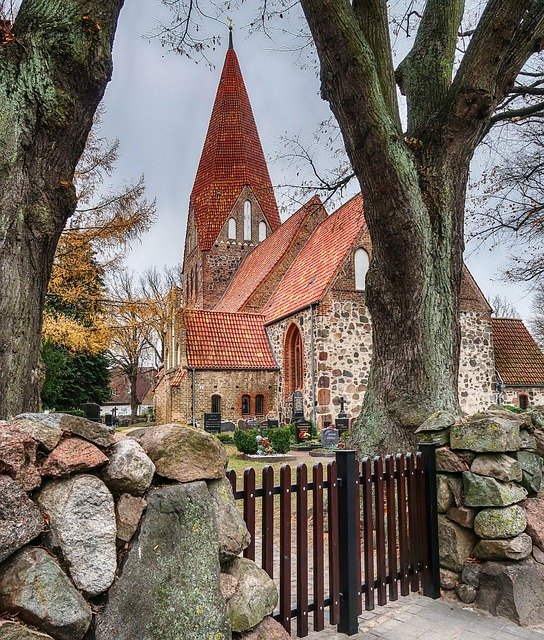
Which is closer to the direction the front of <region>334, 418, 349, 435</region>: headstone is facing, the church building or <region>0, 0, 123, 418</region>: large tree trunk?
the large tree trunk

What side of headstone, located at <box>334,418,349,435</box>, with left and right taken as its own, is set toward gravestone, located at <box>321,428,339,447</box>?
front

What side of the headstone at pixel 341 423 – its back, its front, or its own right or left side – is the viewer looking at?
front

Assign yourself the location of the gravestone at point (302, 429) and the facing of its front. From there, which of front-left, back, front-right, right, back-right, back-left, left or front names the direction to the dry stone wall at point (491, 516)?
front

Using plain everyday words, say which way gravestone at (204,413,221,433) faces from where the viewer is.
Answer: facing the viewer

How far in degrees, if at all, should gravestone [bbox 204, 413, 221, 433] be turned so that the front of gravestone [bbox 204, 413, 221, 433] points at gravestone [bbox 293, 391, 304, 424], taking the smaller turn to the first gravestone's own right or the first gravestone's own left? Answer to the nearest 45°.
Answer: approximately 90° to the first gravestone's own left

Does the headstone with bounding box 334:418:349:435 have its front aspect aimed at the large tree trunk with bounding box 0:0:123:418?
yes

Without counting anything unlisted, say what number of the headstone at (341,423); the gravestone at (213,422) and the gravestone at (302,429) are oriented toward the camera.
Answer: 3
